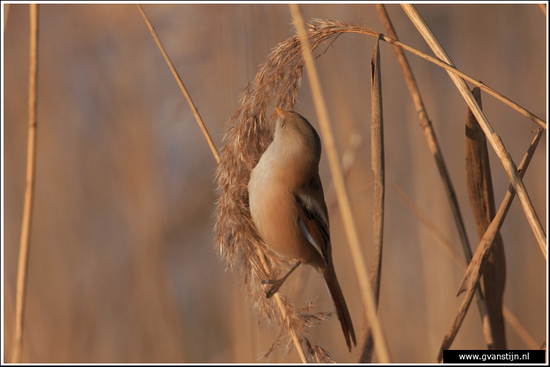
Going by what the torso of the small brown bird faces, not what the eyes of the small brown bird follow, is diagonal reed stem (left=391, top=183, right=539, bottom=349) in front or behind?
behind

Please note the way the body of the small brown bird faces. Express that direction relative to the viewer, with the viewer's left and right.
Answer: facing to the left of the viewer

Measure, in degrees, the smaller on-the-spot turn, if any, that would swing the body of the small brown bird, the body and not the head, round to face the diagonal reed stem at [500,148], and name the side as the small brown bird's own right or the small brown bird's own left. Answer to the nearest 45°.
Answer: approximately 135° to the small brown bird's own left

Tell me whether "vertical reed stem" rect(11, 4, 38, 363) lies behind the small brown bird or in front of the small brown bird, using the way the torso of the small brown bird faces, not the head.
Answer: in front
